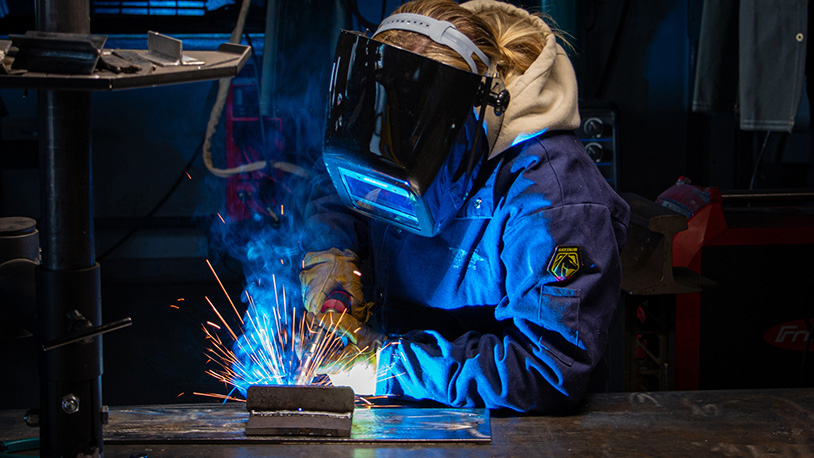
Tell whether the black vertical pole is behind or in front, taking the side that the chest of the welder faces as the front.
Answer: in front

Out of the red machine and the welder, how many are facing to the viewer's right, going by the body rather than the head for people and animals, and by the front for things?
0

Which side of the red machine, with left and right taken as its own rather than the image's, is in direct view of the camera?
left

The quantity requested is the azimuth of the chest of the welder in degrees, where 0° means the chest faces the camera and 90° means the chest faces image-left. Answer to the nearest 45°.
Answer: approximately 45°

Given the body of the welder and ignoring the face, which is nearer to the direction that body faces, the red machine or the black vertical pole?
the black vertical pole

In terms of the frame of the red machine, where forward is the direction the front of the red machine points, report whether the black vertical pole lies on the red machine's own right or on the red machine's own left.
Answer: on the red machine's own left
